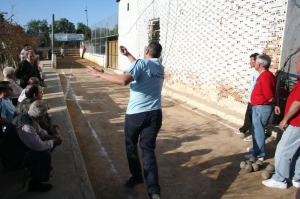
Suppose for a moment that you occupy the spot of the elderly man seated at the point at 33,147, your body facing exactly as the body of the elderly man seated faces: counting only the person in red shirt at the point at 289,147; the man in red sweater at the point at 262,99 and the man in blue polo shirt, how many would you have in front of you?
3

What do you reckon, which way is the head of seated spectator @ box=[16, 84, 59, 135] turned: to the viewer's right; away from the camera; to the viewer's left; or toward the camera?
to the viewer's right

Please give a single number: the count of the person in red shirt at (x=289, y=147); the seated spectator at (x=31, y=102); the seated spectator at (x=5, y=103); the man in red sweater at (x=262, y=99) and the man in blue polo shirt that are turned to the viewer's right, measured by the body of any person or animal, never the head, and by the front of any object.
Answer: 2

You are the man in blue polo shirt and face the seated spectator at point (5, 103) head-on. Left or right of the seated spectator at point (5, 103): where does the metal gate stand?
right

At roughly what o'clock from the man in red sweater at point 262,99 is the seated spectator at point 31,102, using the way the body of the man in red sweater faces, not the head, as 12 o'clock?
The seated spectator is roughly at 11 o'clock from the man in red sweater.

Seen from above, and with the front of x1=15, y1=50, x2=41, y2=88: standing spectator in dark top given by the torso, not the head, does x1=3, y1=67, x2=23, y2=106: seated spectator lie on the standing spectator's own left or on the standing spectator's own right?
on the standing spectator's own right

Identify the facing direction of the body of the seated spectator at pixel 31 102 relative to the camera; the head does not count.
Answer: to the viewer's right

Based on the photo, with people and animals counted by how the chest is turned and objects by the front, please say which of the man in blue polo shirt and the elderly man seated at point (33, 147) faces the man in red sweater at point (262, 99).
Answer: the elderly man seated

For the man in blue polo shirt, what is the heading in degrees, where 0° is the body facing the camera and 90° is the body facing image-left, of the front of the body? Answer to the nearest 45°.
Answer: approximately 135°

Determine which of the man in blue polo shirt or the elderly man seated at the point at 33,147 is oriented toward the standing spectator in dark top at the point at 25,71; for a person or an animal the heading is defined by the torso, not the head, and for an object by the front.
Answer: the man in blue polo shirt

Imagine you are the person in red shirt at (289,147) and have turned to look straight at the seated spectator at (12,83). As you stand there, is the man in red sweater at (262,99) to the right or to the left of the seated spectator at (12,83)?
right

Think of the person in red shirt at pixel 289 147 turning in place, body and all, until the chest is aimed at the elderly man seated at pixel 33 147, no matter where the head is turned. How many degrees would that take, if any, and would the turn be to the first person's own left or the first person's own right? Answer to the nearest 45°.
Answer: approximately 45° to the first person's own left

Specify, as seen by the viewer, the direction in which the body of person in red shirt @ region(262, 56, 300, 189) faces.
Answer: to the viewer's left

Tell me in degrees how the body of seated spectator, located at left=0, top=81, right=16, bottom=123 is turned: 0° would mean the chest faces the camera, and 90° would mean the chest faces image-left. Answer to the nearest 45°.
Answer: approximately 270°

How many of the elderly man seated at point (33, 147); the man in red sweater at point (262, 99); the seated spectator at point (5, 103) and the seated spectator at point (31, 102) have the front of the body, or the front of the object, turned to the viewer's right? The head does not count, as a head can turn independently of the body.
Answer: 3

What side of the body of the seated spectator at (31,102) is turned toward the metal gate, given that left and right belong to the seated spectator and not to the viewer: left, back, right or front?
left

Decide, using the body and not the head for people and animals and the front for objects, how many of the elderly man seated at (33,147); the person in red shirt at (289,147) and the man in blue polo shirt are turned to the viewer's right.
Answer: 1

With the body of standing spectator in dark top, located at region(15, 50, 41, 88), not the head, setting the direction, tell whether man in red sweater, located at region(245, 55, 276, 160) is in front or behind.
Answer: in front

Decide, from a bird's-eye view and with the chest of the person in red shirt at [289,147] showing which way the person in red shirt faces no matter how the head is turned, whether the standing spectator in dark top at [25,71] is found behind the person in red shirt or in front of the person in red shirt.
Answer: in front

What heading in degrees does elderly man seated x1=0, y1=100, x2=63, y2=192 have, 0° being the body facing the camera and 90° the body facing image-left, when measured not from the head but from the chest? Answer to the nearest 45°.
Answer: approximately 270°
